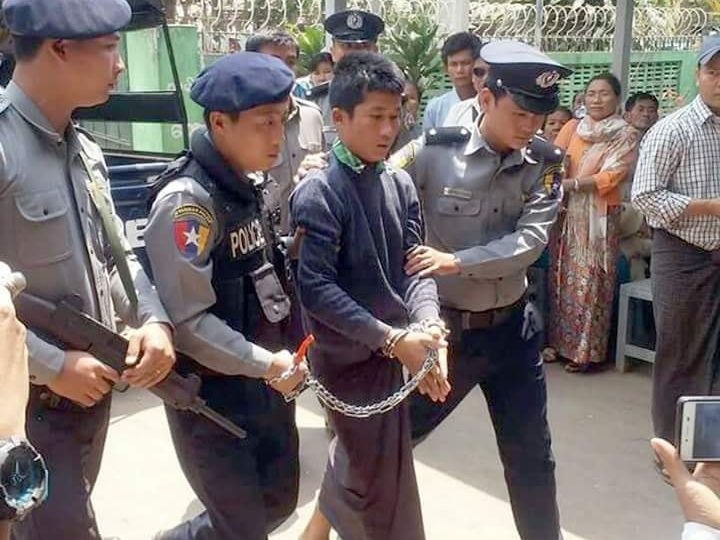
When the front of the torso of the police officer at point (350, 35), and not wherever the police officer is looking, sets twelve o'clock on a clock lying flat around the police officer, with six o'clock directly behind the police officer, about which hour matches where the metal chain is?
The metal chain is roughly at 12 o'clock from the police officer.

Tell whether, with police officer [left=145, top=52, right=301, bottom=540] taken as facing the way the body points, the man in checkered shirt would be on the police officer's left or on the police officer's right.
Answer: on the police officer's left

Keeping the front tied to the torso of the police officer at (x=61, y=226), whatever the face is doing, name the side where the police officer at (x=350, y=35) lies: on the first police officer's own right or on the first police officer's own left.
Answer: on the first police officer's own left

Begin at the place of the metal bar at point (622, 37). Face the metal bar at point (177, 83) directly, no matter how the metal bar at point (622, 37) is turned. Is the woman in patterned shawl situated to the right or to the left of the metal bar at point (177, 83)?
left

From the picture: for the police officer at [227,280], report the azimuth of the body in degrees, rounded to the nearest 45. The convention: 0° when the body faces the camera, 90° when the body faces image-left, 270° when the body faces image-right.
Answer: approximately 315°

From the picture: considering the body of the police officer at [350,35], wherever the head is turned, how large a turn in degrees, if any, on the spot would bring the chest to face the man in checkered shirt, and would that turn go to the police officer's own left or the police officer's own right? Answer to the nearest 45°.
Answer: approximately 45° to the police officer's own left

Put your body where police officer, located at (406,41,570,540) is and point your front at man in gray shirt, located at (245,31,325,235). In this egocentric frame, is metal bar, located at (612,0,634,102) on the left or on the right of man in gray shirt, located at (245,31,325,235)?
right

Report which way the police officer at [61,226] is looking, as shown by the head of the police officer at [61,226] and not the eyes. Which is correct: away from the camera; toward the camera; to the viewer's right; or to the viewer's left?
to the viewer's right

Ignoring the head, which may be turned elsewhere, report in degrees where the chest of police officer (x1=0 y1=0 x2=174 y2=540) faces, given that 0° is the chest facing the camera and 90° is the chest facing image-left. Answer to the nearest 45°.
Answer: approximately 315°

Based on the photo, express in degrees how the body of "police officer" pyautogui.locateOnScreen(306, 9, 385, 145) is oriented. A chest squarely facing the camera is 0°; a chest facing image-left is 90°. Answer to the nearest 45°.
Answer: approximately 0°
